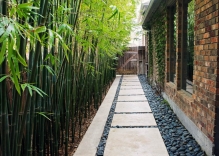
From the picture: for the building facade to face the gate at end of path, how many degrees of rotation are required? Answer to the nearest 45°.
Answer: approximately 90° to its right

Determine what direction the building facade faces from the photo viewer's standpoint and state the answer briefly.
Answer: facing to the left of the viewer

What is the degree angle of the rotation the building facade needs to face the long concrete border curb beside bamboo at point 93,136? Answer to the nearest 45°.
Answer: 0° — it already faces it

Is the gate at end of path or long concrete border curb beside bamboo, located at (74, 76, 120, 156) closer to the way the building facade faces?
the long concrete border curb beside bamboo

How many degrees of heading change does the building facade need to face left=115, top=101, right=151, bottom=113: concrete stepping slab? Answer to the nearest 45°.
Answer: approximately 45° to its right
